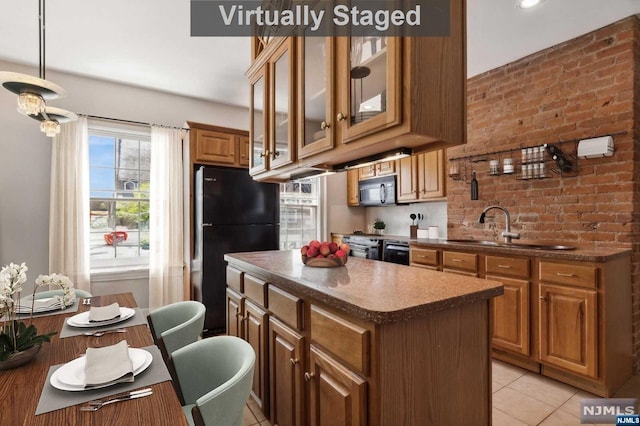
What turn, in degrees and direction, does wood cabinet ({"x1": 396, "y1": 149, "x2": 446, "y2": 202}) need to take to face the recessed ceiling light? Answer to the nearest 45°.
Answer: approximately 90° to its left

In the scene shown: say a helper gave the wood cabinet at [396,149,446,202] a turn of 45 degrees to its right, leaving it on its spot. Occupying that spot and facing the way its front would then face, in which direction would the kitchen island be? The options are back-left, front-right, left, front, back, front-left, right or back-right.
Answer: left

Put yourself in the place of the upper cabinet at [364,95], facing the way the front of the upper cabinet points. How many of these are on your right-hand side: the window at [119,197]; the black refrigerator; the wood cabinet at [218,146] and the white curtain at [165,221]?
4

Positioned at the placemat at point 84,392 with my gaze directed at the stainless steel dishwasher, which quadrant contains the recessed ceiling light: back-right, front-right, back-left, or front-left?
front-right

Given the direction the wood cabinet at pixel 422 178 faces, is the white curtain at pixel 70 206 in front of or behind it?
in front

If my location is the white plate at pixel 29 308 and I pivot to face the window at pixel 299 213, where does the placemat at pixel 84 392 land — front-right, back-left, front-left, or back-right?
back-right

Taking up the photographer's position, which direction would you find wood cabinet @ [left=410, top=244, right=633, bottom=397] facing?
facing the viewer and to the left of the viewer

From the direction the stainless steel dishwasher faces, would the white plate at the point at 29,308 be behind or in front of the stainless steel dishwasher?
in front

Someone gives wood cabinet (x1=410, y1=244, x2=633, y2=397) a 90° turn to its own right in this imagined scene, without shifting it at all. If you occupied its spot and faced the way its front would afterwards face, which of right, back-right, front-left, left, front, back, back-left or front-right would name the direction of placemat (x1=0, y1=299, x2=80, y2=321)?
left

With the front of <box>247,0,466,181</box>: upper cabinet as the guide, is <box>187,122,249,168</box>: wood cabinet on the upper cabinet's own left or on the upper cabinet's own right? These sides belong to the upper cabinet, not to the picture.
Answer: on the upper cabinet's own right

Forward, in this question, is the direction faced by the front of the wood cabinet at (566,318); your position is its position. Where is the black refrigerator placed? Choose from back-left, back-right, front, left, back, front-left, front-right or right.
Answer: front-right

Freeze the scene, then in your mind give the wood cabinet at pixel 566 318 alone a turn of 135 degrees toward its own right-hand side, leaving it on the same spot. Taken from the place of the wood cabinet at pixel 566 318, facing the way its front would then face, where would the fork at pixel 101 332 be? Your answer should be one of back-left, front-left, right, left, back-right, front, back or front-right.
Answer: back-left

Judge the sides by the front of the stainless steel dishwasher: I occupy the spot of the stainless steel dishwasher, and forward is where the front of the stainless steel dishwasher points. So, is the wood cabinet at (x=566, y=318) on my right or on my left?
on my left

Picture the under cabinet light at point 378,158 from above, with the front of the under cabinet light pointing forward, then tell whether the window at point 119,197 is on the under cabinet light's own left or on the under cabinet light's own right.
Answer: on the under cabinet light's own right

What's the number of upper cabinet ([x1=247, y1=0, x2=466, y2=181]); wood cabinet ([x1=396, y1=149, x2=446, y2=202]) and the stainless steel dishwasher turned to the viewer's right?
0
